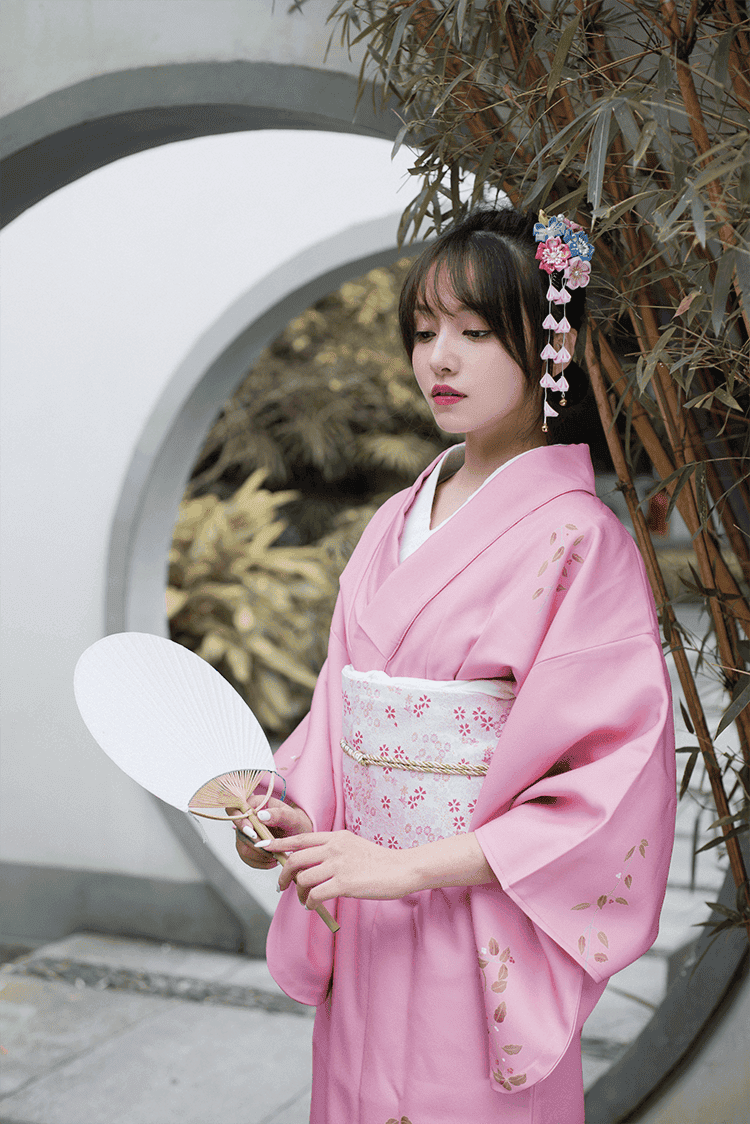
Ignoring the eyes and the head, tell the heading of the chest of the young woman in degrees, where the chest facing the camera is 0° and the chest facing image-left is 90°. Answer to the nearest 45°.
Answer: approximately 45°
